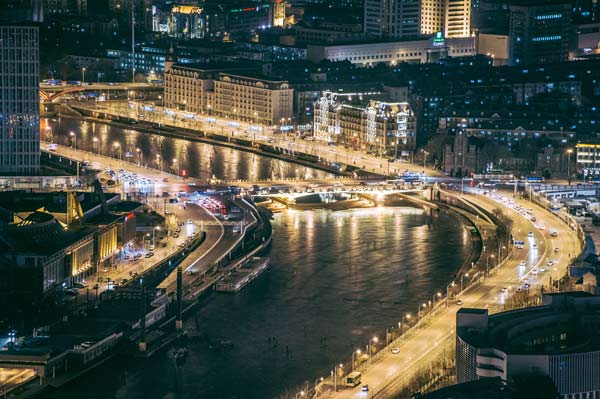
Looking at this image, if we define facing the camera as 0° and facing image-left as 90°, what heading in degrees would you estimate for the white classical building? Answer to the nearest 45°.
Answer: approximately 45°

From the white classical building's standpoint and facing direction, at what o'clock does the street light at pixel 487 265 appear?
The street light is roughly at 10 o'clock from the white classical building.

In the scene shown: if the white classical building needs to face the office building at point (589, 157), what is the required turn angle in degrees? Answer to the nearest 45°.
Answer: approximately 90° to its left

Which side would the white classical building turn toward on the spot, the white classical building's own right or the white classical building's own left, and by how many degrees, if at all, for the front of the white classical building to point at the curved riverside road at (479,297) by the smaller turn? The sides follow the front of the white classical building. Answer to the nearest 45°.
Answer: approximately 45° to the white classical building's own left

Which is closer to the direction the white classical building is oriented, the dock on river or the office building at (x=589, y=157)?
the dock on river
